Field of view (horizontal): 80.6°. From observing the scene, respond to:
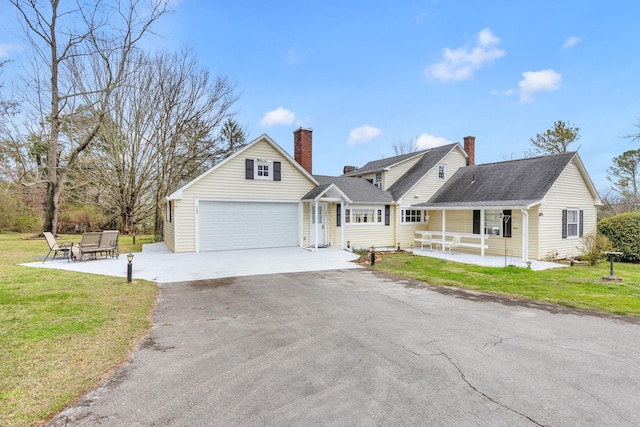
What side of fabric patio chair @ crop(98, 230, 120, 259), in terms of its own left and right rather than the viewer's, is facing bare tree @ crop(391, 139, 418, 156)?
back

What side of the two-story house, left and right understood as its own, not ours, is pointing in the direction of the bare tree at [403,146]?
back

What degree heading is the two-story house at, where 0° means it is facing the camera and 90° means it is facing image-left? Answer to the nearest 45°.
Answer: approximately 0°

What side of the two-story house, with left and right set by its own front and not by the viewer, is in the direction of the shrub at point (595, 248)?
left

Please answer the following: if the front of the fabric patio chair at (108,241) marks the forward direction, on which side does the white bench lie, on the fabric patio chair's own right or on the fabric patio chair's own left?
on the fabric patio chair's own left

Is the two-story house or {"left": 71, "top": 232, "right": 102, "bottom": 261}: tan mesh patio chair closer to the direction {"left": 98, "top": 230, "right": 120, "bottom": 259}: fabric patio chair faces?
the tan mesh patio chair

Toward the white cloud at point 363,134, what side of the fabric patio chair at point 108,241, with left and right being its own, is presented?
back

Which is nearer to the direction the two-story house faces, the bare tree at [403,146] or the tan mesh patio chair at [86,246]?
the tan mesh patio chair

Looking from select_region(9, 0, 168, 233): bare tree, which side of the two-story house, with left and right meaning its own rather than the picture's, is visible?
right

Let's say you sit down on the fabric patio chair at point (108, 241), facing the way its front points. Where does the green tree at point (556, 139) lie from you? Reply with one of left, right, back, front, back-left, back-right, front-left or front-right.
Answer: back-left

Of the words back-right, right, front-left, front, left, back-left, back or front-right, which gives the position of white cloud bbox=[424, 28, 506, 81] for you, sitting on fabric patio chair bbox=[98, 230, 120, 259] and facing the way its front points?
back-left
